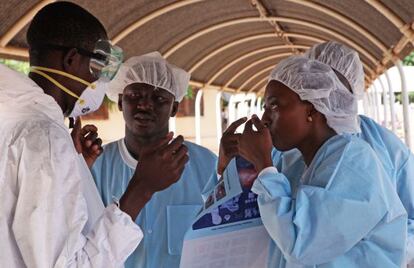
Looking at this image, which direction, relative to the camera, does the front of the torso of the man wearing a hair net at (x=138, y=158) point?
toward the camera

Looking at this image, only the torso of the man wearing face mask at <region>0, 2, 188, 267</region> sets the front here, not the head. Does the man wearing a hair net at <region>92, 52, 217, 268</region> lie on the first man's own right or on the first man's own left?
on the first man's own left

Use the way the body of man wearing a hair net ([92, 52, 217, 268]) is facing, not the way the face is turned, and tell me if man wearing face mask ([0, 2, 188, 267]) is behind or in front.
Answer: in front

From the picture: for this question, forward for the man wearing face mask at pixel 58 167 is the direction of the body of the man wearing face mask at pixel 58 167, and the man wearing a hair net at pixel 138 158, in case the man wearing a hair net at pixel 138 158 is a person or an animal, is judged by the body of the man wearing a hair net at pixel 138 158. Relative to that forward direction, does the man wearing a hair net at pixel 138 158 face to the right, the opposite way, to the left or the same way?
to the right

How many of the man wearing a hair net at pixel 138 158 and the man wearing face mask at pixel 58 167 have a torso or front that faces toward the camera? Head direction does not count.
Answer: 1

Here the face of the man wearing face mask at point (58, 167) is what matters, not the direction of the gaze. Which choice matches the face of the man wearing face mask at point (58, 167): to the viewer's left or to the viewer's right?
to the viewer's right

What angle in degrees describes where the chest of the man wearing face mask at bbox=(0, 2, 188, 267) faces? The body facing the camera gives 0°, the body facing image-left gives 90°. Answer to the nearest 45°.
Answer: approximately 270°
